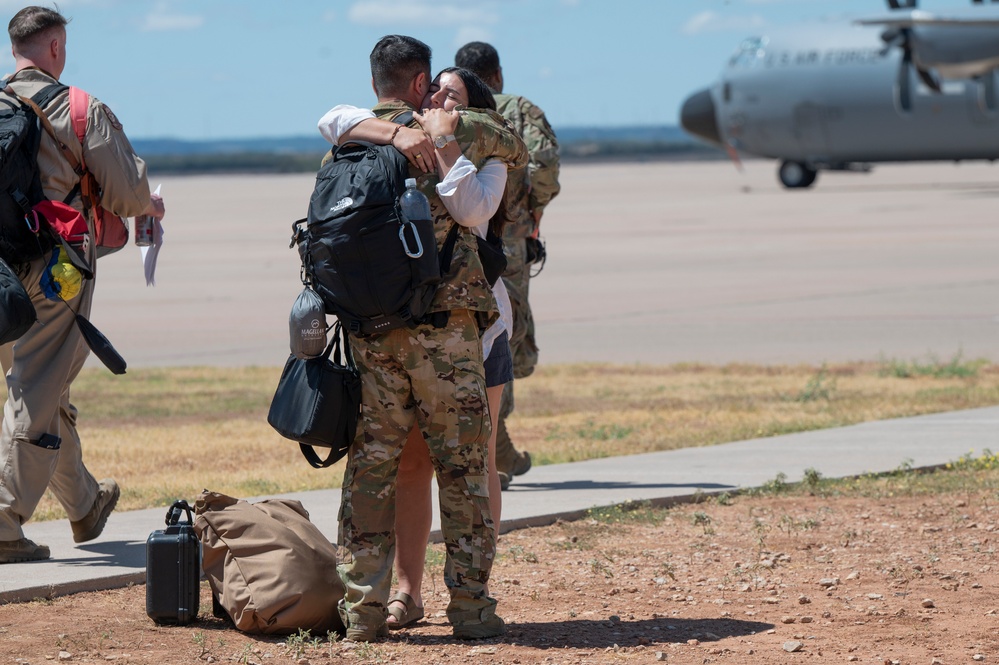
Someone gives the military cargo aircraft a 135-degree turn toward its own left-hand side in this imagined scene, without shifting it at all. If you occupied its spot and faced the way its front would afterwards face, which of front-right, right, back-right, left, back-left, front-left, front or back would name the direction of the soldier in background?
front-right

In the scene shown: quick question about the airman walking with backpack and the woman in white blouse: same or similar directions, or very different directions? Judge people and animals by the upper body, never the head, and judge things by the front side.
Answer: very different directions

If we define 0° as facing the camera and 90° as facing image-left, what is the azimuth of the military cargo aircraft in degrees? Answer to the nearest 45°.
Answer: approximately 90°

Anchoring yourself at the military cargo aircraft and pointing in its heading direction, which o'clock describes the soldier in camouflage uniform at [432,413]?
The soldier in camouflage uniform is roughly at 9 o'clock from the military cargo aircraft.

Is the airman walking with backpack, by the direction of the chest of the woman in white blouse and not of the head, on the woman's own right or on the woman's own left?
on the woman's own right
